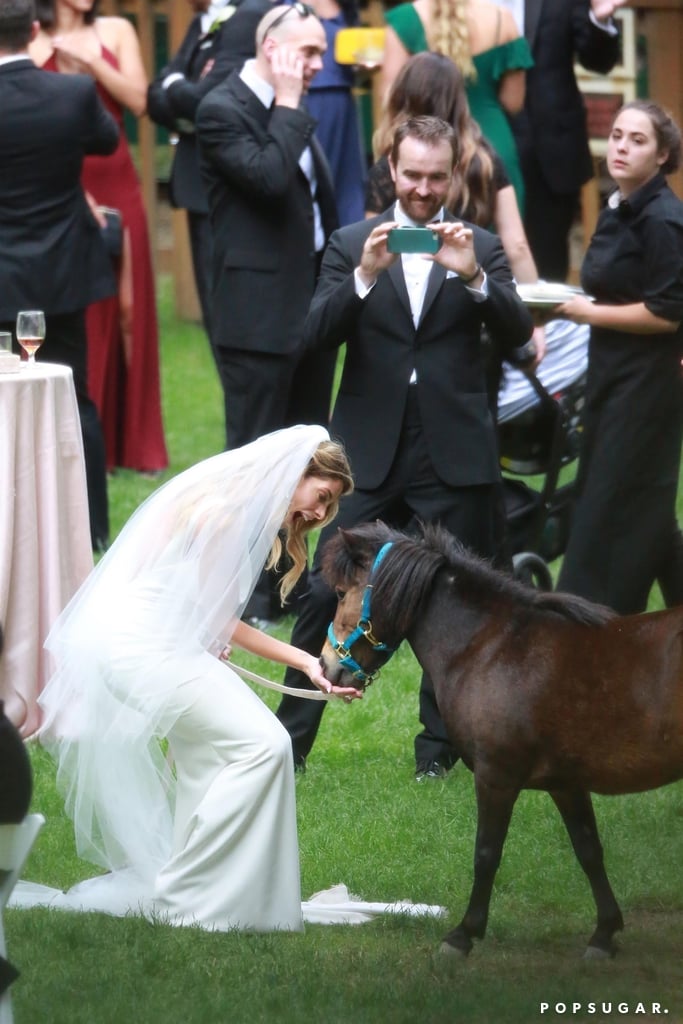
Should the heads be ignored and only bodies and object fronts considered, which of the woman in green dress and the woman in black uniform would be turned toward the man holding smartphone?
the woman in black uniform

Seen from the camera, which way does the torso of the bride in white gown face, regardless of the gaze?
to the viewer's right

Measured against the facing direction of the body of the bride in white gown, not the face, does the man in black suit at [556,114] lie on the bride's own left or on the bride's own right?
on the bride's own left

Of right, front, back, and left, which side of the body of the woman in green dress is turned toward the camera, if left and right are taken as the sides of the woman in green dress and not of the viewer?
back

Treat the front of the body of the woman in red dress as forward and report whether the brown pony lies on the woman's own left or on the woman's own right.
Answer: on the woman's own left

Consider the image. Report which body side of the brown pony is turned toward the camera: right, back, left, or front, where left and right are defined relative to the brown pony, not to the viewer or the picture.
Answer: left

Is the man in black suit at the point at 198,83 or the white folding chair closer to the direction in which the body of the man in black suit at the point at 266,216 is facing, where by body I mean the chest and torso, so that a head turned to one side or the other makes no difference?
the white folding chair

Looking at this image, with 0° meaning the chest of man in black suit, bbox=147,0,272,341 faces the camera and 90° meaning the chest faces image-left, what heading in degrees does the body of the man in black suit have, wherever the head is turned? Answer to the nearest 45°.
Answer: approximately 45°

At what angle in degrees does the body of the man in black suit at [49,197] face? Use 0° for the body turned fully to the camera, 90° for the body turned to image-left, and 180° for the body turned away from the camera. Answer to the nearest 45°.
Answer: approximately 180°

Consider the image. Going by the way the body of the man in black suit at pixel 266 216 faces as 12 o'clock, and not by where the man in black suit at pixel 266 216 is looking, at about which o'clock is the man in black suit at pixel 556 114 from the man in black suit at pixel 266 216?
the man in black suit at pixel 556 114 is roughly at 9 o'clock from the man in black suit at pixel 266 216.
